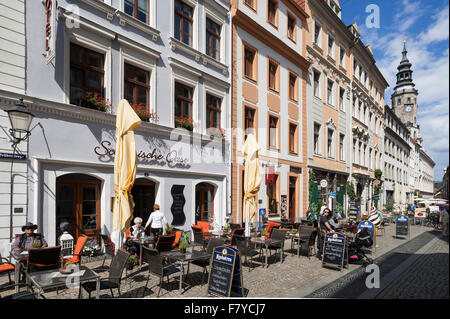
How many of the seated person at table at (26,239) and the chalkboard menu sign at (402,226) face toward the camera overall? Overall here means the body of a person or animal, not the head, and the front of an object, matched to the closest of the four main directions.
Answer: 2

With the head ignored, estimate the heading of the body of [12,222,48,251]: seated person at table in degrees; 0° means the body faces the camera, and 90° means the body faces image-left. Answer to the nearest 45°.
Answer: approximately 0°

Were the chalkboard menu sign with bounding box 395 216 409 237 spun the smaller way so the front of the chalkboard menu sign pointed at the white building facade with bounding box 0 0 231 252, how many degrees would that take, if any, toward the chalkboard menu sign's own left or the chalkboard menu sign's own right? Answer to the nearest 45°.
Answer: approximately 45° to the chalkboard menu sign's own right

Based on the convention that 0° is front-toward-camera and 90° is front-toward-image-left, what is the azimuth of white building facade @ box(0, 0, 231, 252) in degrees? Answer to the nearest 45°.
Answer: approximately 315°

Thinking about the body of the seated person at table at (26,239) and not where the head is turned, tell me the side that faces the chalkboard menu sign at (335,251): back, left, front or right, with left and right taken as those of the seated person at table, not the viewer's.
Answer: left
